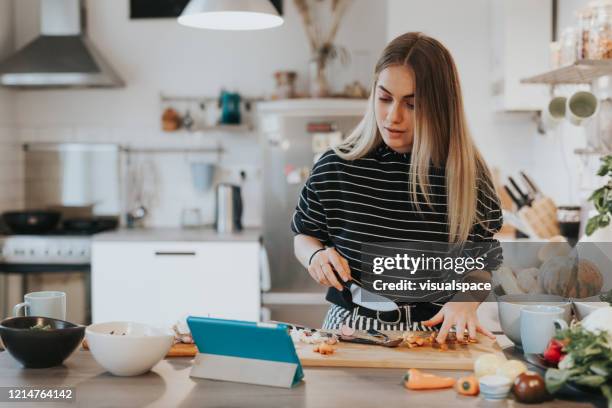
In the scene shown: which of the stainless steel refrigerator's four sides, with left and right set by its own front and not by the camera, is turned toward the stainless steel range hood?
right

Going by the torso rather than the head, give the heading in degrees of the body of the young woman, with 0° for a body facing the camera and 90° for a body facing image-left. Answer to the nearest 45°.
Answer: approximately 0°

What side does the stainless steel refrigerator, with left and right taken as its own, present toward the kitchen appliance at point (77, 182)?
right

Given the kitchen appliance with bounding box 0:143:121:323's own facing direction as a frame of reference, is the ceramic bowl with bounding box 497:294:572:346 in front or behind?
in front

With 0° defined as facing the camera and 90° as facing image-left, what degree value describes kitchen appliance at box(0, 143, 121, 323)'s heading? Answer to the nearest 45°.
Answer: approximately 0°

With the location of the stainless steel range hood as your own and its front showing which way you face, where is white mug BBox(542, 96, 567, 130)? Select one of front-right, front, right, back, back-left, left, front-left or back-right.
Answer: front-left
